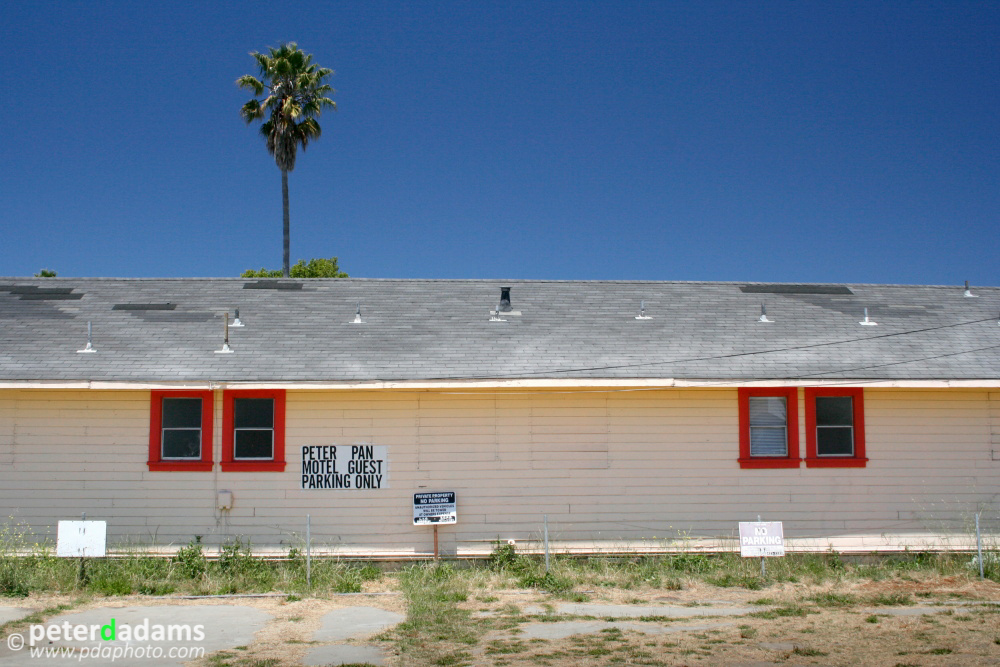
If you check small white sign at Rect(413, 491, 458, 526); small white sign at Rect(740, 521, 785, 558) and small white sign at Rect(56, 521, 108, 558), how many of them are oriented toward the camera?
3

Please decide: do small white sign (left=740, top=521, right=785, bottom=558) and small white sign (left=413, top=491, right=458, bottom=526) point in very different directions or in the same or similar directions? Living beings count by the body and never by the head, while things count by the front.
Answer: same or similar directions

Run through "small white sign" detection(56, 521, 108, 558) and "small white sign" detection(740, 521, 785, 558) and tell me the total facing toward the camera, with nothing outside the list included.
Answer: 2

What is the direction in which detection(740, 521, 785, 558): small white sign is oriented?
toward the camera

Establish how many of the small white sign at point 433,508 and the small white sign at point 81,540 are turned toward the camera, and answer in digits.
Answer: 2

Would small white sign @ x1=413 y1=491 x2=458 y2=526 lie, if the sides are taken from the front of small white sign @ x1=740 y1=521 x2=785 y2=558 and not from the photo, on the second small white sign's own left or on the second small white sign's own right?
on the second small white sign's own right

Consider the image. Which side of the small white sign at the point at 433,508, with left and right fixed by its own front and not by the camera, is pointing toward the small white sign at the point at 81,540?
right

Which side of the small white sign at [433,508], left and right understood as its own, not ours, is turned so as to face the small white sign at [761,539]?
left

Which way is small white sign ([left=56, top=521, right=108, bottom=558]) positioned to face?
toward the camera
